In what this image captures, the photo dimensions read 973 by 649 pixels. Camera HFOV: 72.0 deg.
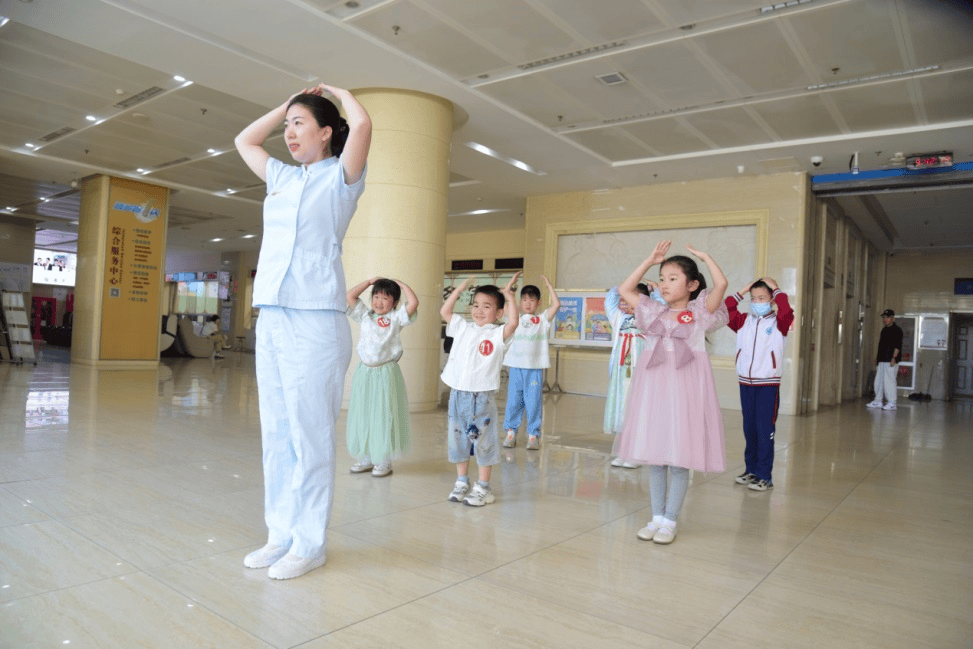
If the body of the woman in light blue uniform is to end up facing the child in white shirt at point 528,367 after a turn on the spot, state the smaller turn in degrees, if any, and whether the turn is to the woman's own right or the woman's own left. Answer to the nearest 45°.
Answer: approximately 180°

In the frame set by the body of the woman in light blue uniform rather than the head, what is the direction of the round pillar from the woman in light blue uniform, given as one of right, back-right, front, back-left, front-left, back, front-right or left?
back-right

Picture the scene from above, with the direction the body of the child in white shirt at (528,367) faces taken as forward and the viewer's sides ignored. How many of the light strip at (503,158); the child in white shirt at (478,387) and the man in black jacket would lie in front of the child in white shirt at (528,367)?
1

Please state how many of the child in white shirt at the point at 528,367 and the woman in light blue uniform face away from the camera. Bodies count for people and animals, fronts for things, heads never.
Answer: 0

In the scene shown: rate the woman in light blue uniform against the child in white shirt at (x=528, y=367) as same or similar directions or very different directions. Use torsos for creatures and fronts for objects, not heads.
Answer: same or similar directions

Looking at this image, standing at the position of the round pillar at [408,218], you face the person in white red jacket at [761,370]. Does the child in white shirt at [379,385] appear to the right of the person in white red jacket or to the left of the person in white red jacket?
right

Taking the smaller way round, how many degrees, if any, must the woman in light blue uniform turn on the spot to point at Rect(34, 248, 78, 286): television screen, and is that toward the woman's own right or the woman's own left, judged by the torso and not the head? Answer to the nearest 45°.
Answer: approximately 135° to the woman's own right

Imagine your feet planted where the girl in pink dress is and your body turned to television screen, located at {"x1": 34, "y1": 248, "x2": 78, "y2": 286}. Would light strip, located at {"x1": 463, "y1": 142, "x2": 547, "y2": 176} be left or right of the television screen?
right

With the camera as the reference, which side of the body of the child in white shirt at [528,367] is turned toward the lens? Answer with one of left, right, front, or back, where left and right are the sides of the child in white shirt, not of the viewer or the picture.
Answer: front

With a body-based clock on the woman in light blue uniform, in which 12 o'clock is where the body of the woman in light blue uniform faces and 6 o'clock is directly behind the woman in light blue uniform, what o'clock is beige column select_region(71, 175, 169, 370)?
The beige column is roughly at 4 o'clock from the woman in light blue uniform.

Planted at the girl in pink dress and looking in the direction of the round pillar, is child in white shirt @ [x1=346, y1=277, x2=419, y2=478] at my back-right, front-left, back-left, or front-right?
front-left

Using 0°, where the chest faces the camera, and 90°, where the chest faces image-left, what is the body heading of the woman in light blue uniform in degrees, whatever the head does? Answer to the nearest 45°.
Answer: approximately 45°

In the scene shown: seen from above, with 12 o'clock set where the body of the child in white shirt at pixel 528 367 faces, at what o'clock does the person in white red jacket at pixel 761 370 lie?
The person in white red jacket is roughly at 10 o'clock from the child in white shirt.

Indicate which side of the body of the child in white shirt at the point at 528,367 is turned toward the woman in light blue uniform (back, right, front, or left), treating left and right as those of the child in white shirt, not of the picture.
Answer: front
